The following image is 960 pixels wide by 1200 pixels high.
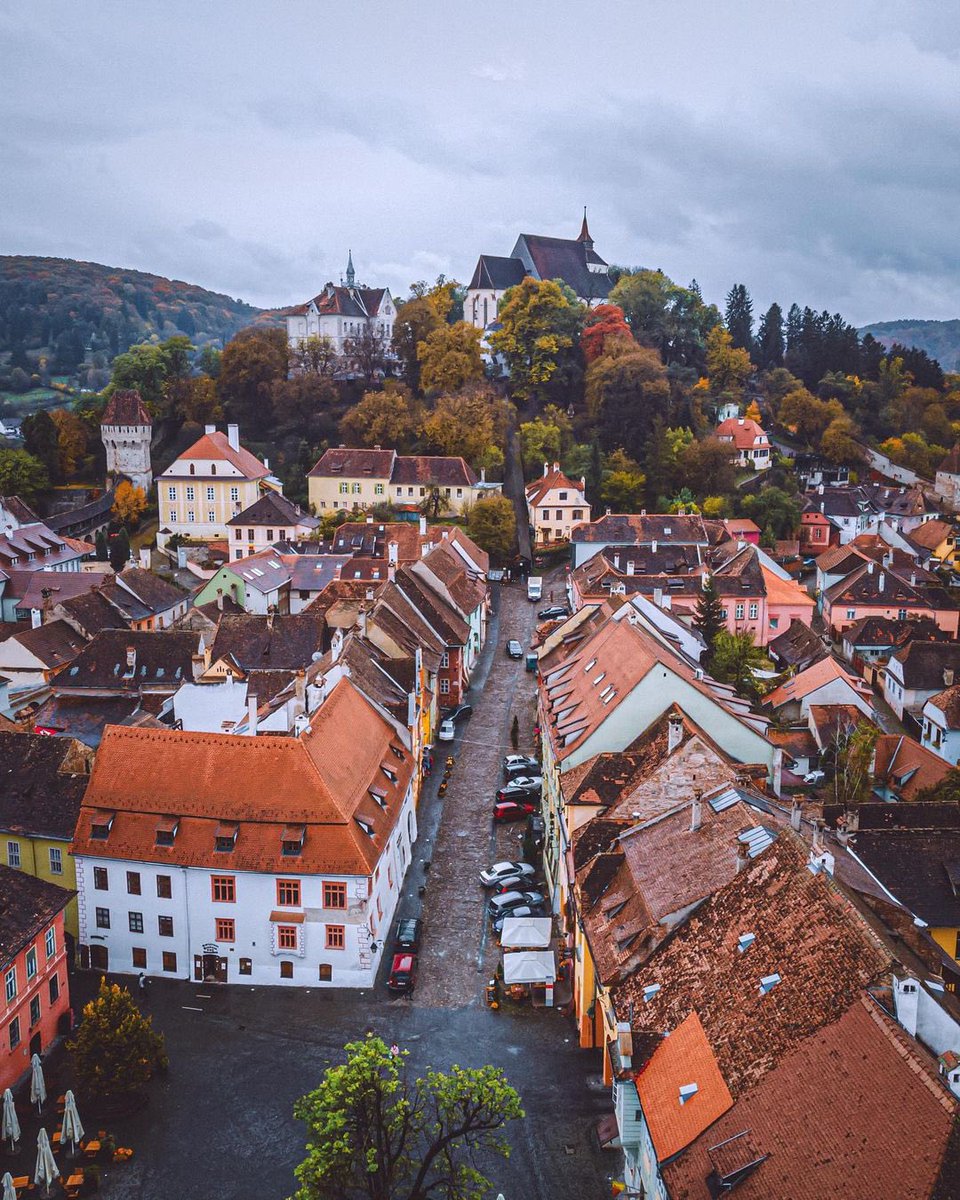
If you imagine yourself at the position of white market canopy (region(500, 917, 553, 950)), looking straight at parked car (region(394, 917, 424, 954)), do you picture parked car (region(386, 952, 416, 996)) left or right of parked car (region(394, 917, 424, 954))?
left

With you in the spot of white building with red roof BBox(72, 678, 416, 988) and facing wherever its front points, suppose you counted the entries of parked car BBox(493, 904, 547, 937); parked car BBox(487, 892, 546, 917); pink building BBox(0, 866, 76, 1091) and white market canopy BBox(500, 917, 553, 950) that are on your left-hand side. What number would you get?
3

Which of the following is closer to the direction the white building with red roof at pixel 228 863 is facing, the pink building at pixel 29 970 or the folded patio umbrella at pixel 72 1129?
the folded patio umbrella

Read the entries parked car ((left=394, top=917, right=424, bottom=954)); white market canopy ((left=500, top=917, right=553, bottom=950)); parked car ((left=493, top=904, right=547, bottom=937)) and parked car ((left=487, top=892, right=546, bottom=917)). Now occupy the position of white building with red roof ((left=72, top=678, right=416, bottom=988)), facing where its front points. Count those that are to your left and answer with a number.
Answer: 4

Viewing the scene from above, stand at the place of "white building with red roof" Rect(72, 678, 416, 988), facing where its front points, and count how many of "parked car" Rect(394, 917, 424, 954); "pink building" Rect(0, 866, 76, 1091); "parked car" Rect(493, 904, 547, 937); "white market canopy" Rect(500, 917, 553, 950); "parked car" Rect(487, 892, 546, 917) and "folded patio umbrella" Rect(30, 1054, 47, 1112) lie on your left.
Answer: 4

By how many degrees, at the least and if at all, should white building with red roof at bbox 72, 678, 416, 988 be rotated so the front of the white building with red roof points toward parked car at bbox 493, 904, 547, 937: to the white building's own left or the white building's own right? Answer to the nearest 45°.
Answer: approximately 90° to the white building's own left

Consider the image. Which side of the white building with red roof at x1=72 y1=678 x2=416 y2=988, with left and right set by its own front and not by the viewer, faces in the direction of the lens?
front

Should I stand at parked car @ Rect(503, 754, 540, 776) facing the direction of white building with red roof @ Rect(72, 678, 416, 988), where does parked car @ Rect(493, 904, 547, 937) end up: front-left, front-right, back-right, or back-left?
front-left

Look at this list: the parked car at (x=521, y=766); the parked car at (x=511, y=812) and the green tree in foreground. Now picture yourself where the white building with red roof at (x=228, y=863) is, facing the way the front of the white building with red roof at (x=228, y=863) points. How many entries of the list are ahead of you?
1

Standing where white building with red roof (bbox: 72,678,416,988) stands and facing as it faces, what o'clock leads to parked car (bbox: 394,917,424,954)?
The parked car is roughly at 9 o'clock from the white building with red roof.

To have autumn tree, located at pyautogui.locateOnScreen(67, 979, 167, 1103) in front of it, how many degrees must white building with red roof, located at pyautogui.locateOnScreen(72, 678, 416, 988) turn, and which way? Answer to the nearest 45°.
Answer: approximately 45° to its right

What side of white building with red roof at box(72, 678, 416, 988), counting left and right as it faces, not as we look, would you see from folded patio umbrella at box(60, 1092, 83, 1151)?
front

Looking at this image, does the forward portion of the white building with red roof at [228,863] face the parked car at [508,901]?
no

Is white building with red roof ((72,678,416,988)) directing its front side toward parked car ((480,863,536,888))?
no

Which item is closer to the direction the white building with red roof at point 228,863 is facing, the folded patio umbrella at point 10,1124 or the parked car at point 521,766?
the folded patio umbrella

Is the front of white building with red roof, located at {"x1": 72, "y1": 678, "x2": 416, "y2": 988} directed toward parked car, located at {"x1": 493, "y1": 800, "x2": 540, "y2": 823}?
no

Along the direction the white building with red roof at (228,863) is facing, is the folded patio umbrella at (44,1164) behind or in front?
in front

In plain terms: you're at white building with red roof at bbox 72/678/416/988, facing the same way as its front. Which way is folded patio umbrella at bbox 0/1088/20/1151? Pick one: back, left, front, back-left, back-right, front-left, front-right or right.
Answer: front-right

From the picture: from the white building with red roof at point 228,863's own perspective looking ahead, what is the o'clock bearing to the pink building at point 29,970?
The pink building is roughly at 2 o'clock from the white building with red roof.

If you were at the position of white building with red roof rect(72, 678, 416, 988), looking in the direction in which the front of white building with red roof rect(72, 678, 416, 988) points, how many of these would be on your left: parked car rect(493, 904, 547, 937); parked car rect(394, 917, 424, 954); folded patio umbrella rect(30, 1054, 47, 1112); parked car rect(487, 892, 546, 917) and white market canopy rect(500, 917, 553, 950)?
4

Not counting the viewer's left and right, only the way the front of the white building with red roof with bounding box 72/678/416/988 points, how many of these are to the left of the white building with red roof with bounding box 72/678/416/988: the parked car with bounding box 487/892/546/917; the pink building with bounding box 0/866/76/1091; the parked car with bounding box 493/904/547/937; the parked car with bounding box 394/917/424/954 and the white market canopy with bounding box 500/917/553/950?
4

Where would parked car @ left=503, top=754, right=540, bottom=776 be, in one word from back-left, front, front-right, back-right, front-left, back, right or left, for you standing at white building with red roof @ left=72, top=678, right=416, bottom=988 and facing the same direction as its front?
back-left

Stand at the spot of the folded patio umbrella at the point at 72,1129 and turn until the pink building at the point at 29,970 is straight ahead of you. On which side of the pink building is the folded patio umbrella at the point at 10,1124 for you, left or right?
left
